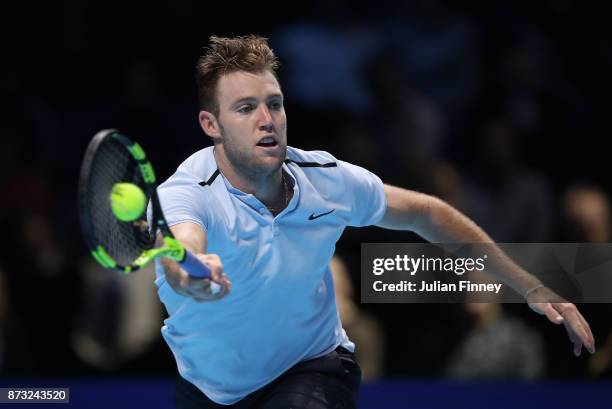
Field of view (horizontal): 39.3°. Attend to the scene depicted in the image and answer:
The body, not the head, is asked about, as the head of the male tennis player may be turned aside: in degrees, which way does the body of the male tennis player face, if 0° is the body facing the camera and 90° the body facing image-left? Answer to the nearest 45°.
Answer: approximately 0°

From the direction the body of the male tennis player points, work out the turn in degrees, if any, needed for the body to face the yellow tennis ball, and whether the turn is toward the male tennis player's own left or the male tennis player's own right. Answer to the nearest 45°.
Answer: approximately 45° to the male tennis player's own right
